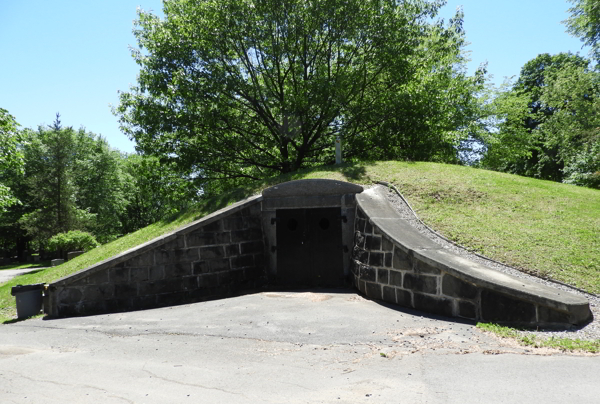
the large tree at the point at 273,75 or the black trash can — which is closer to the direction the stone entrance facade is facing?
the black trash can

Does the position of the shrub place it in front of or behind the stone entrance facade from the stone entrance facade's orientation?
behind

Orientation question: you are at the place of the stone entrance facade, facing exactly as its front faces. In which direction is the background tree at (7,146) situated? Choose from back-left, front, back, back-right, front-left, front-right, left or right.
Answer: back-right

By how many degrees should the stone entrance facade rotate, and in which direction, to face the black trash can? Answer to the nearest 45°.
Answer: approximately 90° to its right

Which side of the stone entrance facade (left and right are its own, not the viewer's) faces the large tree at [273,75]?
back

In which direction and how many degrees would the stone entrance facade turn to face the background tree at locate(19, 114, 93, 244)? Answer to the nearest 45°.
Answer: approximately 135° to its right

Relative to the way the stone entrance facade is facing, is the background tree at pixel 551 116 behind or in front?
behind

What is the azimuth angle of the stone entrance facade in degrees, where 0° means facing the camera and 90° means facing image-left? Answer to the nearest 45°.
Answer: approximately 0°

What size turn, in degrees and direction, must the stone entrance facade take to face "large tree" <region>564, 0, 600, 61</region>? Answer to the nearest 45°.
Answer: approximately 135° to its left
